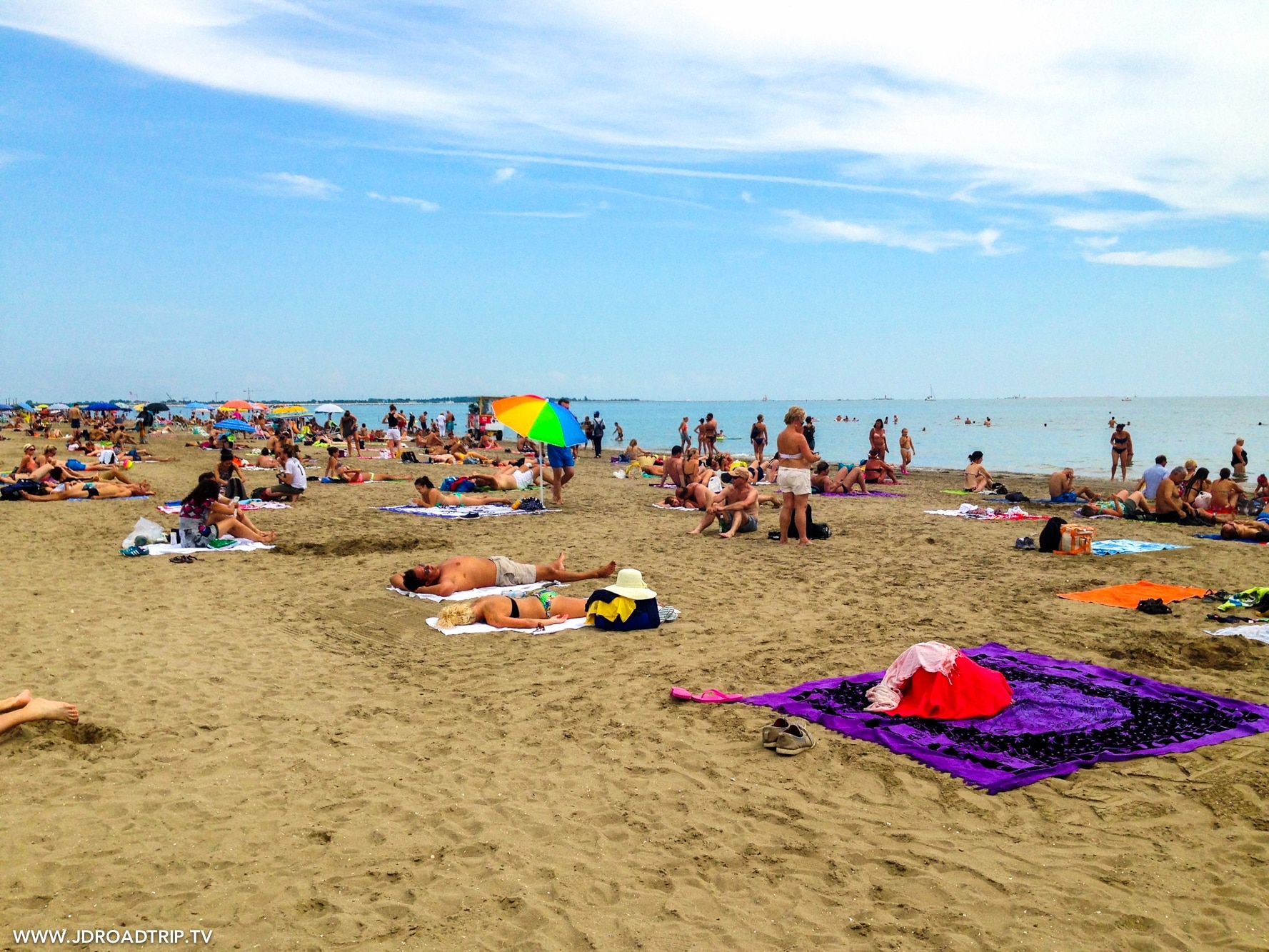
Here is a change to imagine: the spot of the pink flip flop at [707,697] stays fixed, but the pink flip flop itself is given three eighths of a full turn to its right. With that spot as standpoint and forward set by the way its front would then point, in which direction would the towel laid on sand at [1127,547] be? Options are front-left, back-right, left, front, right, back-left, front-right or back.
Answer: front

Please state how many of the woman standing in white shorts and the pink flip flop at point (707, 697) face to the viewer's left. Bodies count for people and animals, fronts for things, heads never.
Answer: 1

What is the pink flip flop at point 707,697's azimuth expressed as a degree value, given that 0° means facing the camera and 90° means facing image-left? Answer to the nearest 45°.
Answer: approximately 90°

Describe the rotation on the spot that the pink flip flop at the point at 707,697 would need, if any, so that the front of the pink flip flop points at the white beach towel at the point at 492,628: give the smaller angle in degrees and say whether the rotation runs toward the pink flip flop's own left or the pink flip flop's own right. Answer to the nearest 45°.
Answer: approximately 45° to the pink flip flop's own right

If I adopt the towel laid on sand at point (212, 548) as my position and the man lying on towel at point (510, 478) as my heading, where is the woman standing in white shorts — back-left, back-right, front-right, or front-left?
front-right

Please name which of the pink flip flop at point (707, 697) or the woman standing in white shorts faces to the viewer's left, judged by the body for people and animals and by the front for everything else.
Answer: the pink flip flop

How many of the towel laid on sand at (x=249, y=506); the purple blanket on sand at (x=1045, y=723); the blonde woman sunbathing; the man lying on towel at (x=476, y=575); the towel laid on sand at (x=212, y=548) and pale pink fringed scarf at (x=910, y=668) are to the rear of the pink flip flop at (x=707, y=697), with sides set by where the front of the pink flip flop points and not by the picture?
2

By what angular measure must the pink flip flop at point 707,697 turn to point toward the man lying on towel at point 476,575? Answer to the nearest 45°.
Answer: approximately 45° to its right

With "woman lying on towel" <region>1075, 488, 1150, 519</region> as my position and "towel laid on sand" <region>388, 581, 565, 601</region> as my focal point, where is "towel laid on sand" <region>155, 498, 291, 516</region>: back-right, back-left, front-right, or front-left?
front-right
